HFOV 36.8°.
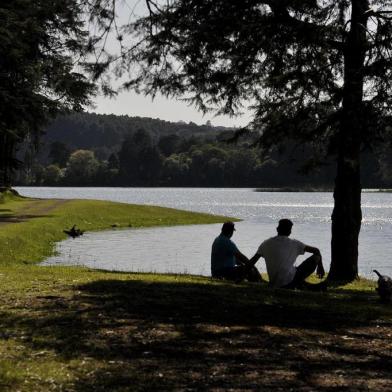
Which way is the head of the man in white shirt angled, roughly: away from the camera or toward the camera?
away from the camera

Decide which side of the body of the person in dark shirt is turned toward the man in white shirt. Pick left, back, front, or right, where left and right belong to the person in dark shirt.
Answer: right

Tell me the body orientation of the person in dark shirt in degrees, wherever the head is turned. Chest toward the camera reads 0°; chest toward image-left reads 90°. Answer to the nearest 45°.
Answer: approximately 225°
